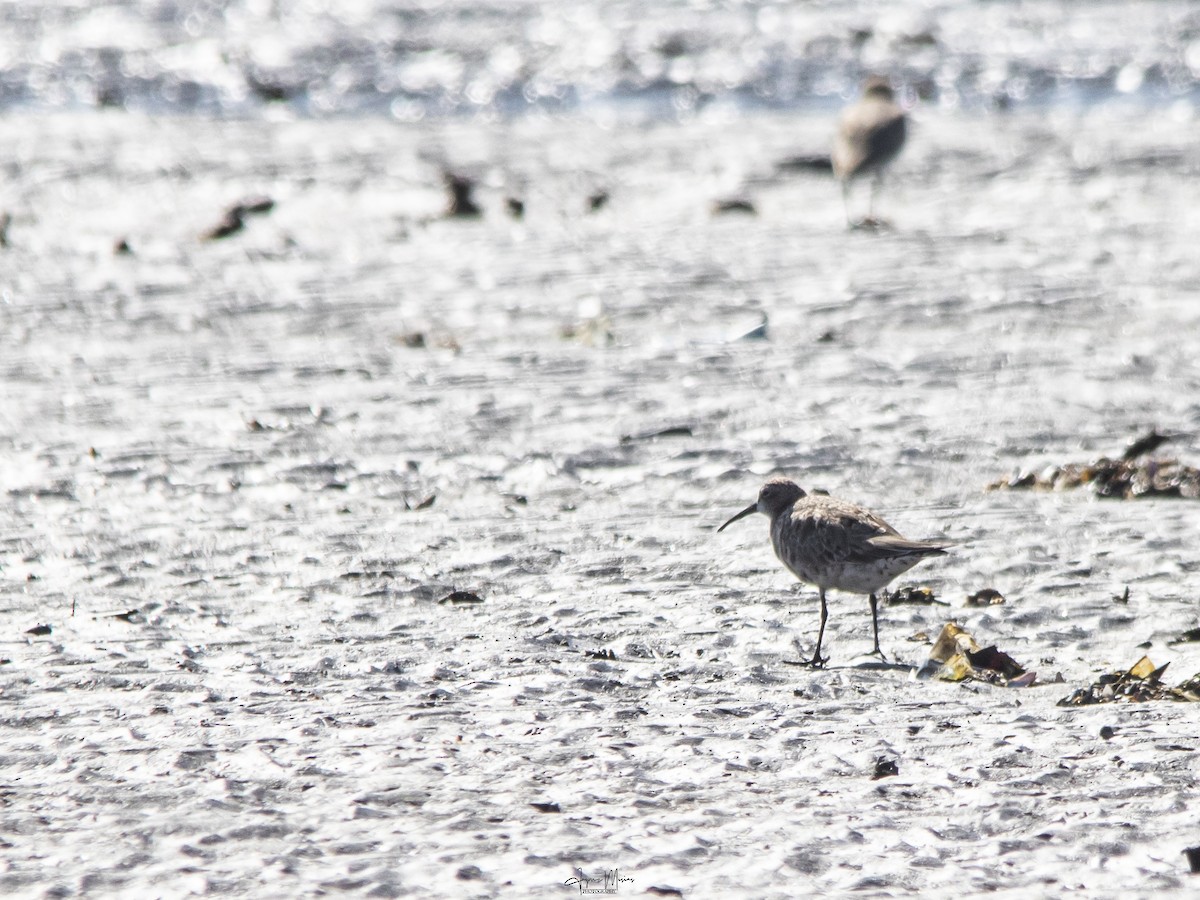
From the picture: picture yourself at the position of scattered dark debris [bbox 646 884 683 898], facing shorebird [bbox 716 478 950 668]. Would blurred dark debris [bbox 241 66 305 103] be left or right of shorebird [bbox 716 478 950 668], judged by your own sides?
left

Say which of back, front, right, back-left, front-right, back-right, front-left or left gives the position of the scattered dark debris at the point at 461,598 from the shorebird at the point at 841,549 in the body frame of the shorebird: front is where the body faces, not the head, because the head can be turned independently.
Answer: front

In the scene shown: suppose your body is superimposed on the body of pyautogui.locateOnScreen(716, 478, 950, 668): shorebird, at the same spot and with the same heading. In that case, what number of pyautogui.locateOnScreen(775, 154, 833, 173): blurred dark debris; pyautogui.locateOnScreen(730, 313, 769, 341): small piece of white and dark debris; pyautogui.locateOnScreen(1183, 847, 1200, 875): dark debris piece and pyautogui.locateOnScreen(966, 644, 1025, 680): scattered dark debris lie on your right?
2

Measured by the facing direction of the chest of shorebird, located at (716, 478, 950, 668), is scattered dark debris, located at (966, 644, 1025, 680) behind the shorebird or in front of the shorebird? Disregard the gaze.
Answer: behind

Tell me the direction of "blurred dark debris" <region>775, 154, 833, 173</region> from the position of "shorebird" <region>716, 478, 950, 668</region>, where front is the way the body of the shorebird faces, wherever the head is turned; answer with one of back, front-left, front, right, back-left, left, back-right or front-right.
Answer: right

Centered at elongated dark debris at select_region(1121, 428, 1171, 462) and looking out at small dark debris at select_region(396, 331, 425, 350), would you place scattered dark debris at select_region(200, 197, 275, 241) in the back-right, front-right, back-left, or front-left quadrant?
front-right

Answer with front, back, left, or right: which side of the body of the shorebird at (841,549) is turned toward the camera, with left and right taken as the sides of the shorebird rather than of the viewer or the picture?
left

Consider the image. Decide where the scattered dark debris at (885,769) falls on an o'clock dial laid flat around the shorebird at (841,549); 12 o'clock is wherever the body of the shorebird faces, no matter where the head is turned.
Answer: The scattered dark debris is roughly at 9 o'clock from the shorebird.

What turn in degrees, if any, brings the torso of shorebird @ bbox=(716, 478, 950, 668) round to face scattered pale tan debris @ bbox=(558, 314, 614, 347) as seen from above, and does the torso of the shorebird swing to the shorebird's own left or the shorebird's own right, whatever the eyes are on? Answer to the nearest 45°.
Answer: approximately 90° to the shorebird's own right

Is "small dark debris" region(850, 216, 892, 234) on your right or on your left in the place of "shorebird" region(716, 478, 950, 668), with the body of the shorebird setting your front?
on your right

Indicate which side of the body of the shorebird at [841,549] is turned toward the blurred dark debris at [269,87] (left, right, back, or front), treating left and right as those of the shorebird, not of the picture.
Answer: right

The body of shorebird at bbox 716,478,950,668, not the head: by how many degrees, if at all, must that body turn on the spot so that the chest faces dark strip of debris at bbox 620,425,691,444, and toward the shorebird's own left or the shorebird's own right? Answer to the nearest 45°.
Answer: approximately 90° to the shorebird's own right

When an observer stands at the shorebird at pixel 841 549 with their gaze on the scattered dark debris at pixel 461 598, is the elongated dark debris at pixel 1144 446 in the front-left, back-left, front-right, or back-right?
back-right
